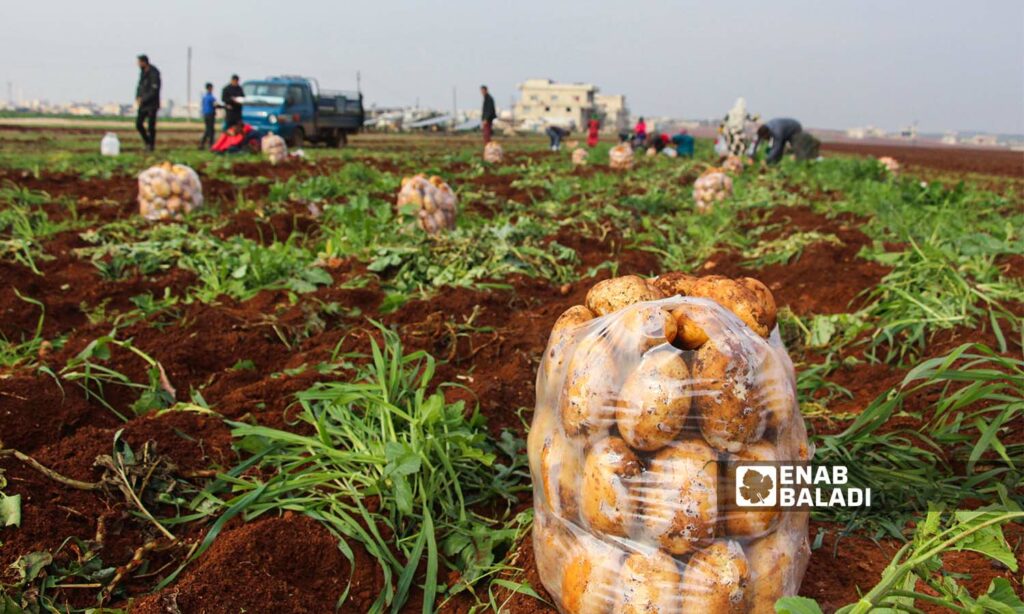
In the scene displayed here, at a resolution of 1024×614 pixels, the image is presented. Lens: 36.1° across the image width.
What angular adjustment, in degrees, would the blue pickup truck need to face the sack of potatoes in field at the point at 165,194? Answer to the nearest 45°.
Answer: approximately 45° to its left

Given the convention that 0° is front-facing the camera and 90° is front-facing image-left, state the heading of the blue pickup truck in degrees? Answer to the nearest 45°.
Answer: approximately 45°

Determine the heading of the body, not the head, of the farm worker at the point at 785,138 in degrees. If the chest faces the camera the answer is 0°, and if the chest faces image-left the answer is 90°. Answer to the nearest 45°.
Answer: approximately 90°
